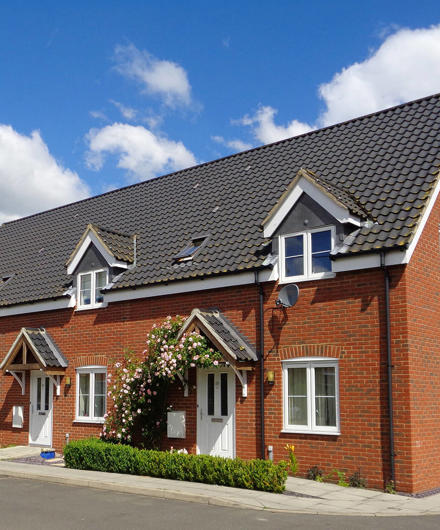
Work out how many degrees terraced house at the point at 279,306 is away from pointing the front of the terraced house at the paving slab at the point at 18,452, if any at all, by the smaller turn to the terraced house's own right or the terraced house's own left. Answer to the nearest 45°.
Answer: approximately 90° to the terraced house's own right

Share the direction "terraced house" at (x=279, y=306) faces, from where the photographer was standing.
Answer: facing the viewer and to the left of the viewer
